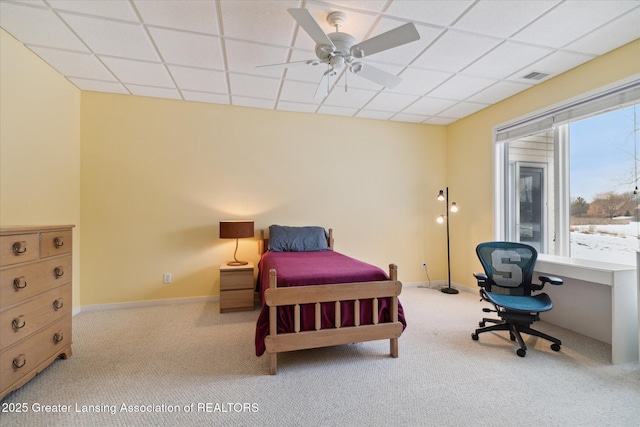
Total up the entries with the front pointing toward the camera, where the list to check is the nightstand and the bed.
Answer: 2

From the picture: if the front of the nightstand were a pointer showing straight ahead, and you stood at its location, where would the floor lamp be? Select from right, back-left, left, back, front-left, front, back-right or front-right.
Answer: left

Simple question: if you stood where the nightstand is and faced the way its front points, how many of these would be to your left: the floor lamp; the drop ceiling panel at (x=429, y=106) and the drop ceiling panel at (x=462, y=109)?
3

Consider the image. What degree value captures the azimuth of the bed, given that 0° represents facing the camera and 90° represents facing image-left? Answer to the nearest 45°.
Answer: approximately 0°

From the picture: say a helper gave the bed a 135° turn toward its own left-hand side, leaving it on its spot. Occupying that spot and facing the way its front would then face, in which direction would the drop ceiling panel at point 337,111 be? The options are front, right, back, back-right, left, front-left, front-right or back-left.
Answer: front-left

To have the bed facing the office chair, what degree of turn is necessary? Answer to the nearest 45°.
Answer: approximately 90° to its left
